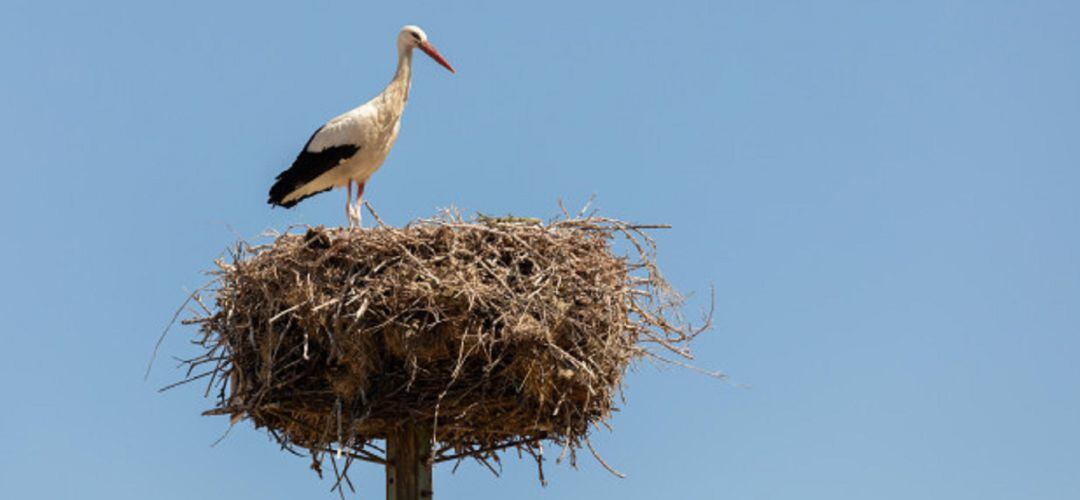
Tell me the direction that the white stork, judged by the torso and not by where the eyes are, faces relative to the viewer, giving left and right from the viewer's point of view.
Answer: facing to the right of the viewer
